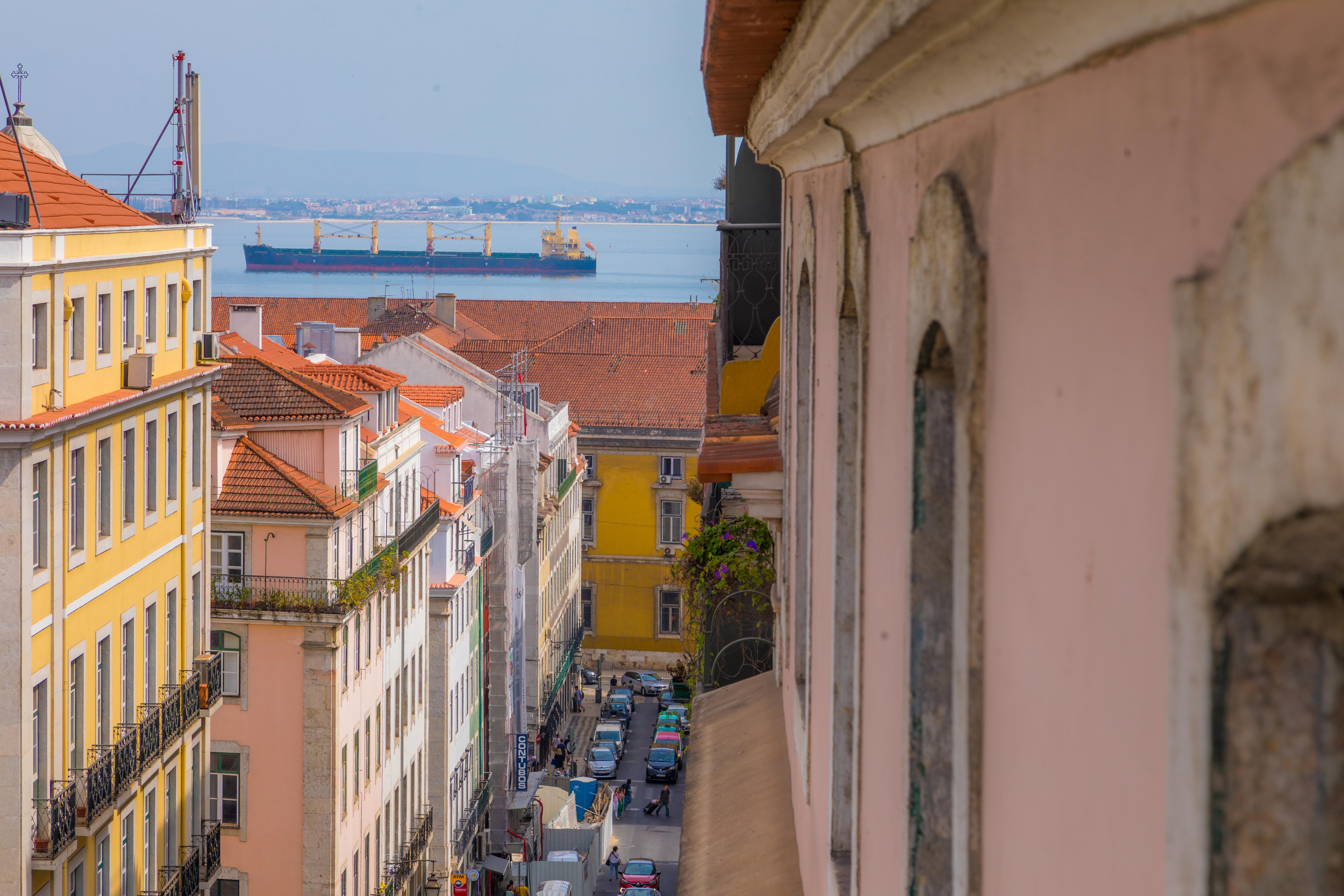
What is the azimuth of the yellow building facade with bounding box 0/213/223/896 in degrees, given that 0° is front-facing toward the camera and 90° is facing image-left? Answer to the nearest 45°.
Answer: approximately 315°

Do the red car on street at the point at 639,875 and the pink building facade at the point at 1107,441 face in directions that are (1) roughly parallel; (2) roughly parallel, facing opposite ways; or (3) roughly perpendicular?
roughly perpendicular

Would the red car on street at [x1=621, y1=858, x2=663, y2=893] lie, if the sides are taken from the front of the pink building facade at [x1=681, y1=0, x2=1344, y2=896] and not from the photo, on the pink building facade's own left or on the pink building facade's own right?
on the pink building facade's own right

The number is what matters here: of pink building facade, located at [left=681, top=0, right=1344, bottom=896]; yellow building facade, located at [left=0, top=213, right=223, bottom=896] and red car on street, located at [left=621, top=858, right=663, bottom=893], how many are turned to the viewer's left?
1

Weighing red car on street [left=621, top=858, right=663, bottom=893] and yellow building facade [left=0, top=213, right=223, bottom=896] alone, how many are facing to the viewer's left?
0

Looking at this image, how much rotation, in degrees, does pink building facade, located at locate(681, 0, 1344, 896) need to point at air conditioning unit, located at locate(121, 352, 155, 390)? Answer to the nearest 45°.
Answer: approximately 45° to its right

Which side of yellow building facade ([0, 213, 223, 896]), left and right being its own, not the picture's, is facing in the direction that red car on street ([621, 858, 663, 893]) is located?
left

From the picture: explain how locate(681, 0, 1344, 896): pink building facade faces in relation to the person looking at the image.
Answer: facing to the left of the viewer

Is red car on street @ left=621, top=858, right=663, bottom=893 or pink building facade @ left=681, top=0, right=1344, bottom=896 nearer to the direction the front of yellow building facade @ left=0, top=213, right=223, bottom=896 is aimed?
the pink building facade

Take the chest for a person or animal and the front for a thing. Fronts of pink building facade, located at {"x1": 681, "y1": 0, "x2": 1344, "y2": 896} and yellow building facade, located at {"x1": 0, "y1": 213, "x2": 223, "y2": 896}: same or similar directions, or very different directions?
very different directions

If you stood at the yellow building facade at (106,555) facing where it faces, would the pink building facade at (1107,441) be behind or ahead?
ahead
